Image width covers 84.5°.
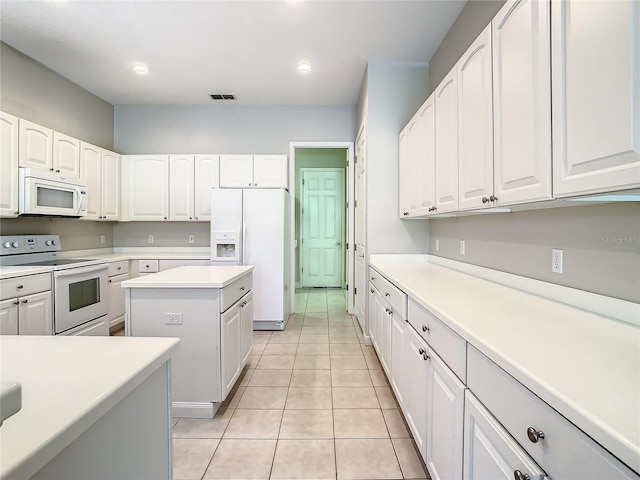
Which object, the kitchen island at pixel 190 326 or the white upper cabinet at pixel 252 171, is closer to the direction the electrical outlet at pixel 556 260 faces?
the kitchen island

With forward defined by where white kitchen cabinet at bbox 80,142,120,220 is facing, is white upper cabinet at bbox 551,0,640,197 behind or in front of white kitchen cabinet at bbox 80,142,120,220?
in front

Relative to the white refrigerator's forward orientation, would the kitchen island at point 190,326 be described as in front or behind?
in front

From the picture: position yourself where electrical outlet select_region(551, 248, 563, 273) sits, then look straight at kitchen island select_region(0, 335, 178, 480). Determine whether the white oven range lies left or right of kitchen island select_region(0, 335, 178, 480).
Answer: right

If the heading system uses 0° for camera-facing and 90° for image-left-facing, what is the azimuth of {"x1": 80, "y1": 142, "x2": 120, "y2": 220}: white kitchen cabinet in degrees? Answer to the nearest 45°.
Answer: approximately 315°

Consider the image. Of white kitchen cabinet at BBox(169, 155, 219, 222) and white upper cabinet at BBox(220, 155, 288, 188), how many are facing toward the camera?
2

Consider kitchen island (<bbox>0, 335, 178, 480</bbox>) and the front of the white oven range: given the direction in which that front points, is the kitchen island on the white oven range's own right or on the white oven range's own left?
on the white oven range's own right

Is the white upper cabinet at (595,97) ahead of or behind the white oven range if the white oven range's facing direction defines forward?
ahead

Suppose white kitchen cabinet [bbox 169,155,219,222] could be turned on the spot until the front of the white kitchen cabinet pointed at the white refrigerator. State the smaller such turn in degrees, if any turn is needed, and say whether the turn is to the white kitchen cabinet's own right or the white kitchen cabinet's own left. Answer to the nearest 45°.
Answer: approximately 45° to the white kitchen cabinet's own left

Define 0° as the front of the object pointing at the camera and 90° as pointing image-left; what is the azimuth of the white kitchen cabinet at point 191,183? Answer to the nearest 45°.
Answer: approximately 0°

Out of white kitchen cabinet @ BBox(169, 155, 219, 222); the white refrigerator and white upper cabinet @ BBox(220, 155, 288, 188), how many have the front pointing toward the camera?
3

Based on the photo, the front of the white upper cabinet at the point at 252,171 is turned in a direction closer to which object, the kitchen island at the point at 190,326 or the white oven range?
the kitchen island

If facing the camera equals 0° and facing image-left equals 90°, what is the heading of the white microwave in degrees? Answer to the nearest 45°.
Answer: approximately 315°

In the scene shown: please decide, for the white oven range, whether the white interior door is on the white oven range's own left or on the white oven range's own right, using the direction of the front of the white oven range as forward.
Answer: on the white oven range's own left

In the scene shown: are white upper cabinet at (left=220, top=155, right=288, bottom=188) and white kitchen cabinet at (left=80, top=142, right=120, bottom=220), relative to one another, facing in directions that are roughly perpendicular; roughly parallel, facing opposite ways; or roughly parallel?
roughly perpendicular
